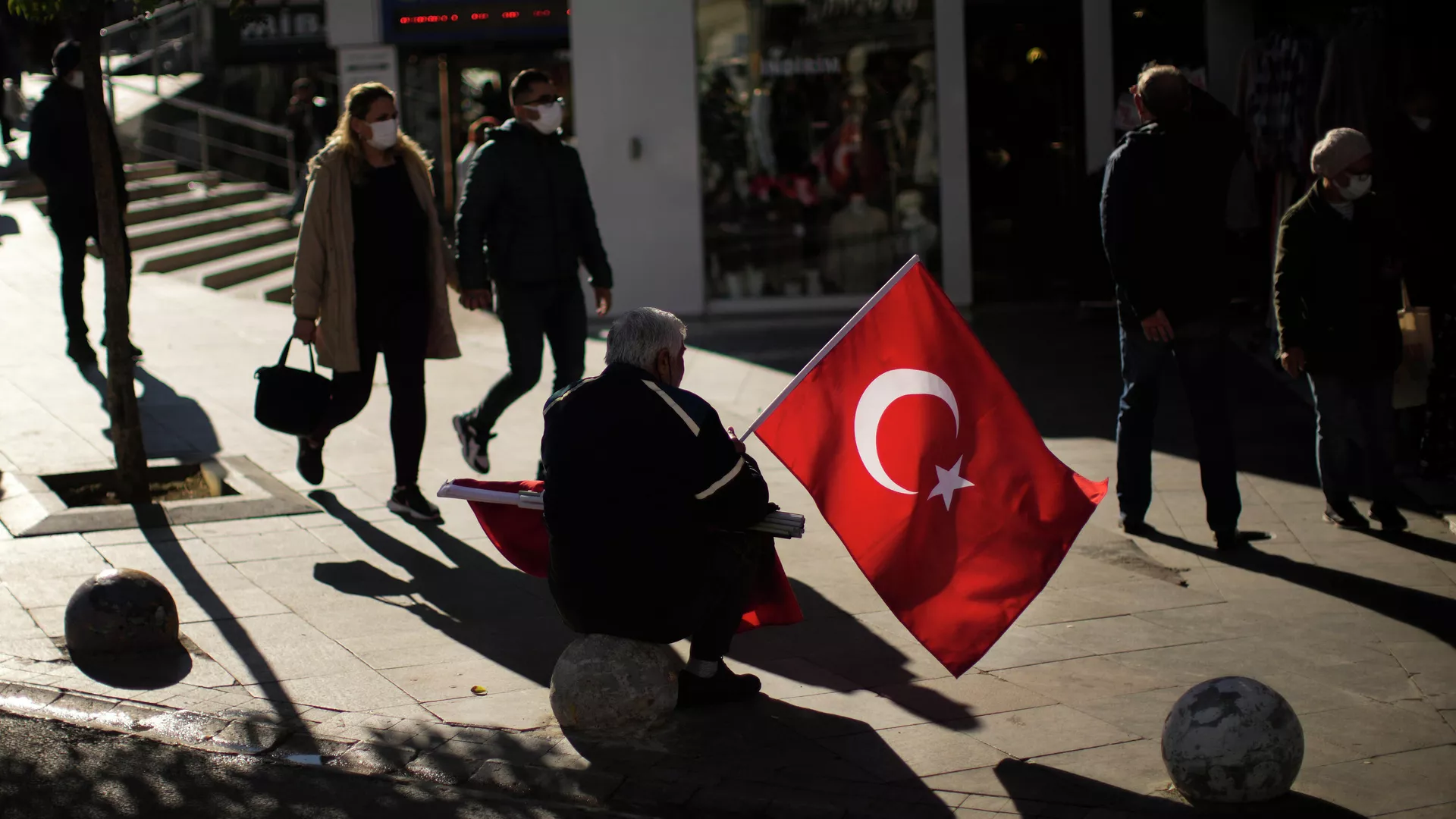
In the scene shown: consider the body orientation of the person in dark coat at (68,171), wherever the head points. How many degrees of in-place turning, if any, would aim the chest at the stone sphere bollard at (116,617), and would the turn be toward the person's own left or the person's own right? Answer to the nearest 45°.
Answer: approximately 45° to the person's own right

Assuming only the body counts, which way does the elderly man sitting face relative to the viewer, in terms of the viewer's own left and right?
facing away from the viewer and to the right of the viewer

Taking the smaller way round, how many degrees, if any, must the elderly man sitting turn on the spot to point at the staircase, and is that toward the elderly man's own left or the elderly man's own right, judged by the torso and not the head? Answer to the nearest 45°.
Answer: approximately 45° to the elderly man's own left

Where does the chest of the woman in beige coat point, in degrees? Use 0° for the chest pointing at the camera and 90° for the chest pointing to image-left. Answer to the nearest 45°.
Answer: approximately 315°

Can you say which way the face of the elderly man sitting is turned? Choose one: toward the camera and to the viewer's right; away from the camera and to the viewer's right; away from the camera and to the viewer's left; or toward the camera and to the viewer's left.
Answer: away from the camera and to the viewer's right

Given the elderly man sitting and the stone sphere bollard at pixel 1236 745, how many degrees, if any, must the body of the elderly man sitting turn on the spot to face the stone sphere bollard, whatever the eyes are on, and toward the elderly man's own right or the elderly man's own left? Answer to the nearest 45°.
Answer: approximately 90° to the elderly man's own right

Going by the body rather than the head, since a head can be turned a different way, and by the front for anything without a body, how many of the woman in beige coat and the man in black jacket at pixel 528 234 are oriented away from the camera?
0

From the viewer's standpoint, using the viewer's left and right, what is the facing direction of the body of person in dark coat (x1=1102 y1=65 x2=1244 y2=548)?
facing away from the viewer
